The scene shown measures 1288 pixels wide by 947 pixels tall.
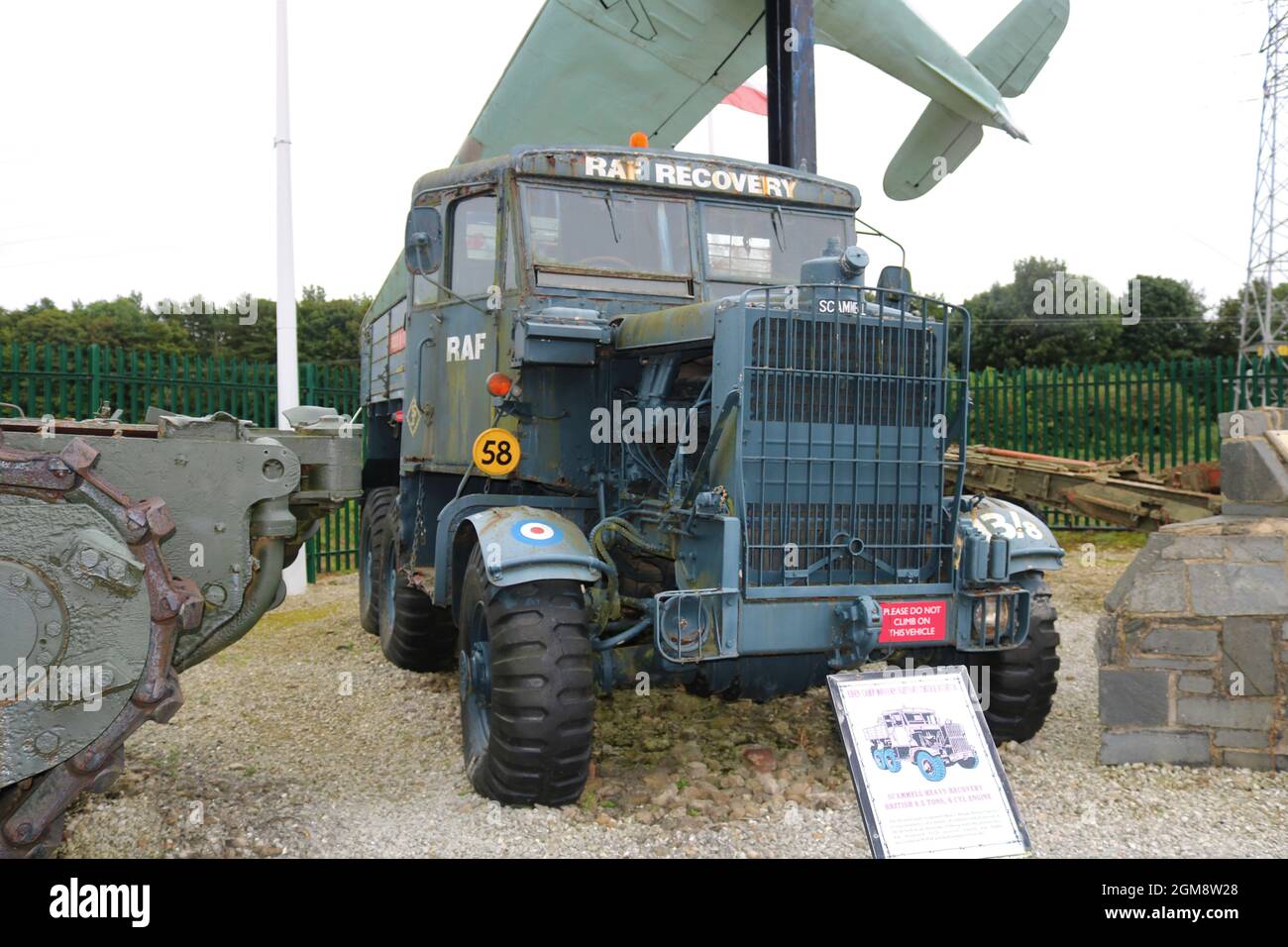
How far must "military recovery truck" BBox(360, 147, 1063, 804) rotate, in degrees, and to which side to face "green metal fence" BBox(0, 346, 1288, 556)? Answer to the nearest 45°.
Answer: approximately 180°

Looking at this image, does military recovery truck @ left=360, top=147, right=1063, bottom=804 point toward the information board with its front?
yes

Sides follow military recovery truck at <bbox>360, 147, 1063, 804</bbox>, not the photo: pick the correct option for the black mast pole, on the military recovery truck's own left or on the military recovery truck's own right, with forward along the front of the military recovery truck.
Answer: on the military recovery truck's own left

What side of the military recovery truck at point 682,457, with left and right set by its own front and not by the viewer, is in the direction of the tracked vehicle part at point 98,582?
right

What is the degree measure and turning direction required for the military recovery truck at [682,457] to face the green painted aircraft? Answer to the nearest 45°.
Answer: approximately 135° to its left

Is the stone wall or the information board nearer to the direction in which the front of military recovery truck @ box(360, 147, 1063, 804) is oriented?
the information board

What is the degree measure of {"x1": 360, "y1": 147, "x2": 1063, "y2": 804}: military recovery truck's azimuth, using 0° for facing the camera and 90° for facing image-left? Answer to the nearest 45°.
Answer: approximately 315°

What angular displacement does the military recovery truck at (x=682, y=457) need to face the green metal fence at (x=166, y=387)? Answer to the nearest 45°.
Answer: approximately 180°

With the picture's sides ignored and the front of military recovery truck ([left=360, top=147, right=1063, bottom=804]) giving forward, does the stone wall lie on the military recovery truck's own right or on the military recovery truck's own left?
on the military recovery truck's own left
